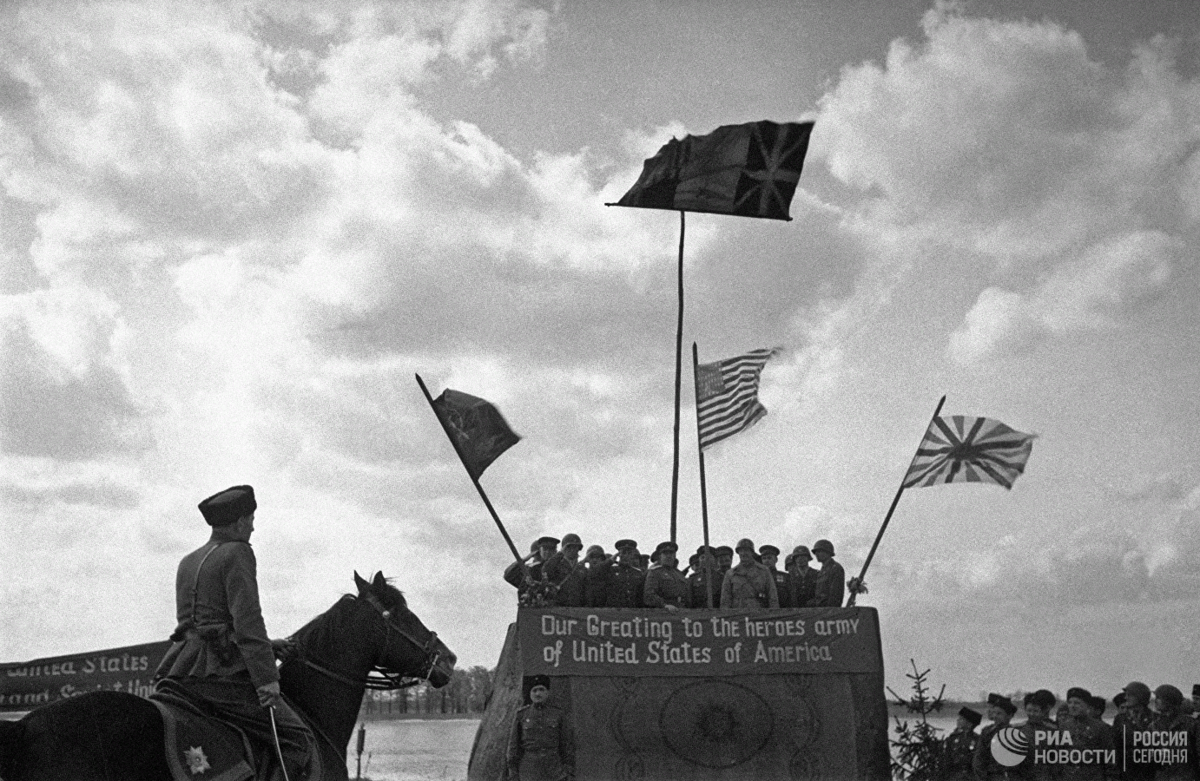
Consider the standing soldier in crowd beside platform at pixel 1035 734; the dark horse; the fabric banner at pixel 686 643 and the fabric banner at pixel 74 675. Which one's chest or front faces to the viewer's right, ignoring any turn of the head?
the dark horse

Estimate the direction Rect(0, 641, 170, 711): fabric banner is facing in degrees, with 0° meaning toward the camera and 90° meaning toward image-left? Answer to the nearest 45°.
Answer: approximately 0°

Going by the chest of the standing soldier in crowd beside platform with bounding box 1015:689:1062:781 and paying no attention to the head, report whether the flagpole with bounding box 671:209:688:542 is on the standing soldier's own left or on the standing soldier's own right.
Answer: on the standing soldier's own right

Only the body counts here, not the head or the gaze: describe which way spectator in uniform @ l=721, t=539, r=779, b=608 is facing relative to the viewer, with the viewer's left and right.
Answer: facing the viewer

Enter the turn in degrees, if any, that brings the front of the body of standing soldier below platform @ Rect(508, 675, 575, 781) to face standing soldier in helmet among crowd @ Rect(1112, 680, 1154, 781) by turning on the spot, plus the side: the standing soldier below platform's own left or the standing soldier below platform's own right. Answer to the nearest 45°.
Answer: approximately 90° to the standing soldier below platform's own left

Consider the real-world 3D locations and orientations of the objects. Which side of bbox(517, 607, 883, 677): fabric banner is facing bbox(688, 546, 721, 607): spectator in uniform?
back

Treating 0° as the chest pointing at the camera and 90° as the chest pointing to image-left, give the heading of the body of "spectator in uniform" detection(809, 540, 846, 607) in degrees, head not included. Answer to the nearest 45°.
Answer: approximately 45°

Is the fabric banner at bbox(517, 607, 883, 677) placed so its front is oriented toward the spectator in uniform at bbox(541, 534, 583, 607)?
no

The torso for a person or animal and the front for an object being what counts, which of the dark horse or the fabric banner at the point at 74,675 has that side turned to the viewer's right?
the dark horse

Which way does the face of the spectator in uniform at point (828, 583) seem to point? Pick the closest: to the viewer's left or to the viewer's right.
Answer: to the viewer's left

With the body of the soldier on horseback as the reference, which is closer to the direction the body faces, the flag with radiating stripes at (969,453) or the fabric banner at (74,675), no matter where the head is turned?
the flag with radiating stripes

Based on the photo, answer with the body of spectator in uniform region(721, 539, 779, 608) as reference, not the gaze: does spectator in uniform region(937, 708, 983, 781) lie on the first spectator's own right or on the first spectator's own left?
on the first spectator's own left

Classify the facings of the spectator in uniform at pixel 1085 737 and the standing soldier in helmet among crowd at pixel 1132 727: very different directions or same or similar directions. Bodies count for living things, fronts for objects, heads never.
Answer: same or similar directions

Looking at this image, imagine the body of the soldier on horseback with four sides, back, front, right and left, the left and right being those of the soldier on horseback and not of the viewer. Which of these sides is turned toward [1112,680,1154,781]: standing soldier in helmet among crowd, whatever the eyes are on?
front

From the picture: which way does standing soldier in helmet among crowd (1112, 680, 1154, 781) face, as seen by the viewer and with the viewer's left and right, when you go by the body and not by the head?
facing the viewer and to the left of the viewer

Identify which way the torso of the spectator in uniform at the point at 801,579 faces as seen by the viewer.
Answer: toward the camera

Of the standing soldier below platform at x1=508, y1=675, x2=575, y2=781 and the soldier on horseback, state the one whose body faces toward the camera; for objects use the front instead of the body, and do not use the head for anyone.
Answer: the standing soldier below platform
